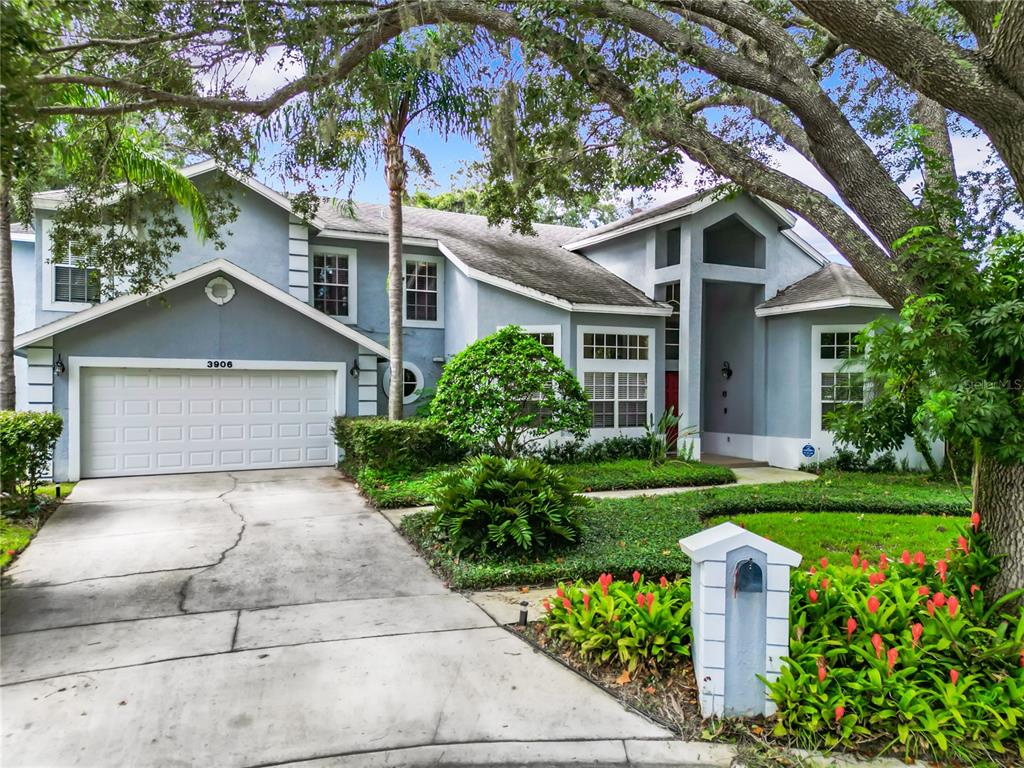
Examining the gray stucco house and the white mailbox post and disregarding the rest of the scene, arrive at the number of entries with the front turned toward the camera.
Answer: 2

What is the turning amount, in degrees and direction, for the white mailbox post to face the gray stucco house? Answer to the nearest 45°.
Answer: approximately 135° to its right

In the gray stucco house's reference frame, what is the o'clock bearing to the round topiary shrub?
The round topiary shrub is roughly at 11 o'clock from the gray stucco house.

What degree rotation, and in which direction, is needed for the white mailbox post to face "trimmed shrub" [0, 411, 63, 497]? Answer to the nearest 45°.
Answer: approximately 90° to its right

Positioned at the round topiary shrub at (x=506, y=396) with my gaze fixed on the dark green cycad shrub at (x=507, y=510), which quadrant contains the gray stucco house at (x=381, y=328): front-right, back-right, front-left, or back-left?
back-right

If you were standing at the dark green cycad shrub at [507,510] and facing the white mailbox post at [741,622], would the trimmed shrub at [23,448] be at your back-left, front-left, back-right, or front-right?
back-right

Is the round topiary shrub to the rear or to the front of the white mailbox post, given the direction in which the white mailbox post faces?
to the rear

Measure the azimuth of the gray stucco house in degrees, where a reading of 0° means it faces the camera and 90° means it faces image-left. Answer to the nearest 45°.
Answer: approximately 0°
